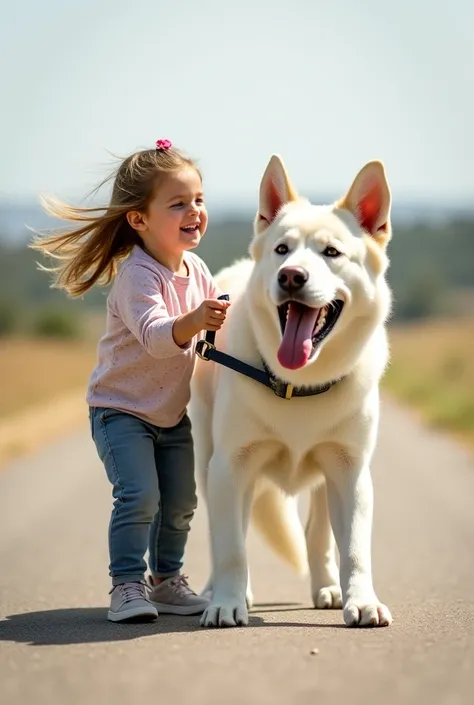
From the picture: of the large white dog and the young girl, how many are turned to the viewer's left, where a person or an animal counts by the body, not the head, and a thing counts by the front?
0

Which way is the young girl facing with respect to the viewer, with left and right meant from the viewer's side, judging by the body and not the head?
facing the viewer and to the right of the viewer

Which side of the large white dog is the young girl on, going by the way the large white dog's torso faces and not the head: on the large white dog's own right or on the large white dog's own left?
on the large white dog's own right

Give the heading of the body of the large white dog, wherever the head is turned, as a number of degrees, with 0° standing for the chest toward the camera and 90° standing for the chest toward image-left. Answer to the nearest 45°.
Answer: approximately 0°

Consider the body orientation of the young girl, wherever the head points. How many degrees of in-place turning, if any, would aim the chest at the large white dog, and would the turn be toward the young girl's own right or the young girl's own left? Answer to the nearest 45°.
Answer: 0° — they already face it
